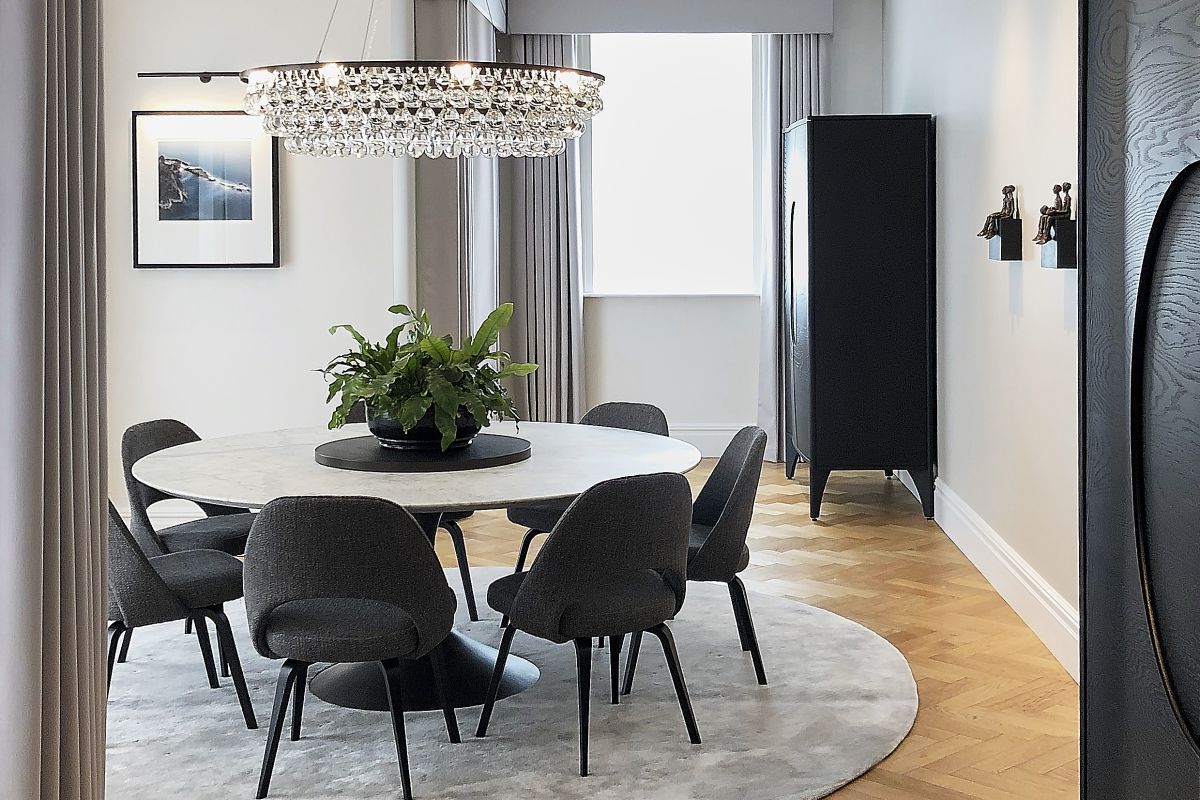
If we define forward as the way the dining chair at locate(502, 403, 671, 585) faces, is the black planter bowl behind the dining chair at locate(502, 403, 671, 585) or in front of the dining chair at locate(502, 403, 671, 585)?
in front

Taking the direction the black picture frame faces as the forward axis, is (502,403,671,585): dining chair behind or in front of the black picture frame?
in front

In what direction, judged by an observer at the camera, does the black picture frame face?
facing the viewer

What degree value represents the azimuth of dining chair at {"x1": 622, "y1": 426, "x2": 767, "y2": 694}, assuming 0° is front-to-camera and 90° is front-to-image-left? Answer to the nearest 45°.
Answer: approximately 90°

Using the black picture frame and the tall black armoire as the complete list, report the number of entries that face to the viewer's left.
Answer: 1

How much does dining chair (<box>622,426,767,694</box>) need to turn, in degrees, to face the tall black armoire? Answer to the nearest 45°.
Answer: approximately 90° to its right

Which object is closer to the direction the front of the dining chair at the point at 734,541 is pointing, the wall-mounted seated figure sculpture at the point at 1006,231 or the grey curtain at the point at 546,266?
the grey curtain

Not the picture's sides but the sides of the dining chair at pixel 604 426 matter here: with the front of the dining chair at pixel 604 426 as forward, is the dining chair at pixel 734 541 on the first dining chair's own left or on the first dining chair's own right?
on the first dining chair's own left

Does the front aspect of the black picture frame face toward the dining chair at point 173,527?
yes

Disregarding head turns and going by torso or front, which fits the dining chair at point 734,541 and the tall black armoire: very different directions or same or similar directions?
same or similar directions

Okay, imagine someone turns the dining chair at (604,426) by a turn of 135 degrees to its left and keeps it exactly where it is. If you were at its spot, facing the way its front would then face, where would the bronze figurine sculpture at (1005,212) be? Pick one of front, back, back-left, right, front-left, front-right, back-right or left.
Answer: front

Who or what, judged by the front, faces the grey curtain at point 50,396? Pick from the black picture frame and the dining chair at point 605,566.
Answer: the black picture frame

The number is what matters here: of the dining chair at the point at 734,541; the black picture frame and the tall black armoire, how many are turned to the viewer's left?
2

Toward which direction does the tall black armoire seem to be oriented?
to the viewer's left

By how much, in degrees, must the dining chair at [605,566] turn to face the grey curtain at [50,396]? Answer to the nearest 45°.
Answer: approximately 135° to its left
